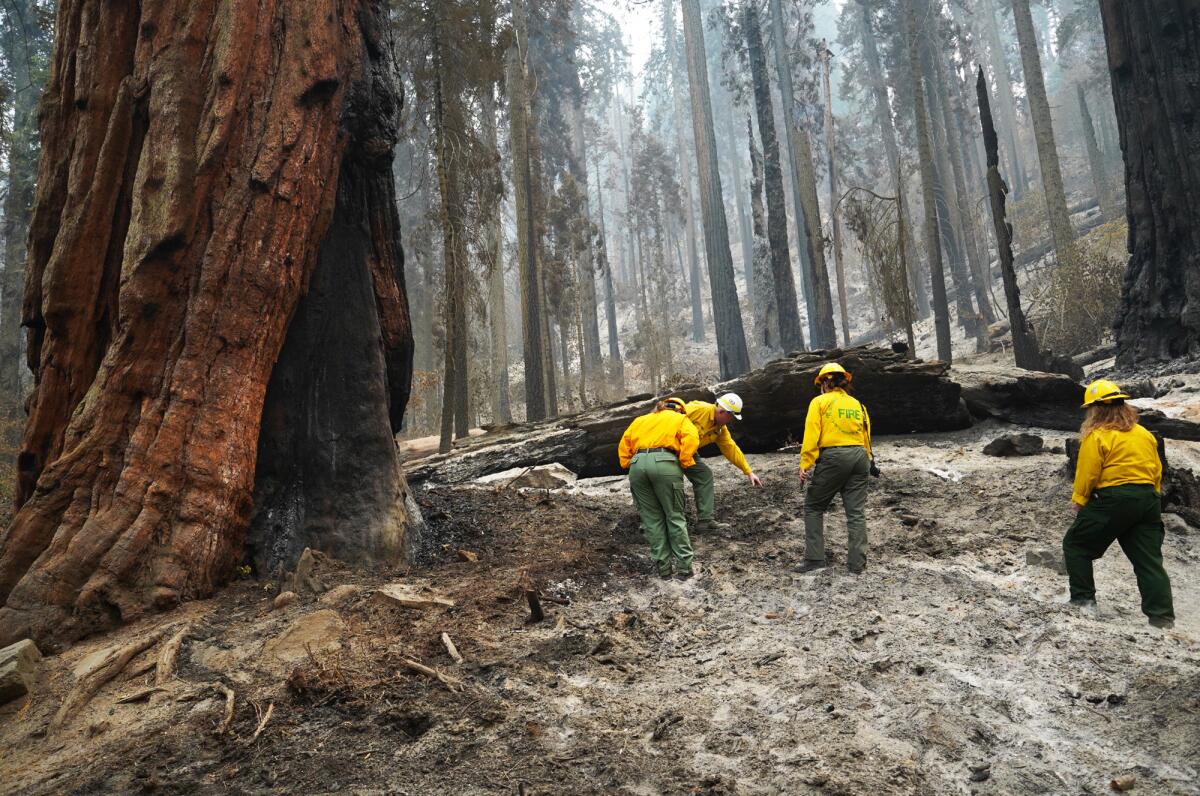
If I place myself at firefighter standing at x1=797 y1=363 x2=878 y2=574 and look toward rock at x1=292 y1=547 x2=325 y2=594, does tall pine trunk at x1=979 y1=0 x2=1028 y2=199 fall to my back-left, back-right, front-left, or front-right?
back-right

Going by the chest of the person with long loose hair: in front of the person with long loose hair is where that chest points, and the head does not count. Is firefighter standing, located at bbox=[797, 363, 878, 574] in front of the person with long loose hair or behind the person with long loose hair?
in front

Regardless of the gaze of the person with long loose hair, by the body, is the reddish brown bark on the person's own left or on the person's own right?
on the person's own left

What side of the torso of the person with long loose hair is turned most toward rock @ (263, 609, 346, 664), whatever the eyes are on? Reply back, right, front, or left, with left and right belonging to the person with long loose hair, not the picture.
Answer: left

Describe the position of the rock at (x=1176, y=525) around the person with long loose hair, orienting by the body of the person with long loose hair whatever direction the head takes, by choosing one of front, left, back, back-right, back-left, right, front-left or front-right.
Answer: front-right

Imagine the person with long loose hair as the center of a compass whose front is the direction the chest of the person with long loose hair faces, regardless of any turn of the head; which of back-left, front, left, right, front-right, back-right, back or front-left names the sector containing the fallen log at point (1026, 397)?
front-right

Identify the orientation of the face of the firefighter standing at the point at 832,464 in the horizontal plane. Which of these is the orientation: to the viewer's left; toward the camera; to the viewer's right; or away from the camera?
away from the camera

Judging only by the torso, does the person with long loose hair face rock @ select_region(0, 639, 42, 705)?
no

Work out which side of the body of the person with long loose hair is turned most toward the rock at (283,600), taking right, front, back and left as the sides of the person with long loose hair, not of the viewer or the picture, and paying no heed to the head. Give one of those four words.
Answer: left

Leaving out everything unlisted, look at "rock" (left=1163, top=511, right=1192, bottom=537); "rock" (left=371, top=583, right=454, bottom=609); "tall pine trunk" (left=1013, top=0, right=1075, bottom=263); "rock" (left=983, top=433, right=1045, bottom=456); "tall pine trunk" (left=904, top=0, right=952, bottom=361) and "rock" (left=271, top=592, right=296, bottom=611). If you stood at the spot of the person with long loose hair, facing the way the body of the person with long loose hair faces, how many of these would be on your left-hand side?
2

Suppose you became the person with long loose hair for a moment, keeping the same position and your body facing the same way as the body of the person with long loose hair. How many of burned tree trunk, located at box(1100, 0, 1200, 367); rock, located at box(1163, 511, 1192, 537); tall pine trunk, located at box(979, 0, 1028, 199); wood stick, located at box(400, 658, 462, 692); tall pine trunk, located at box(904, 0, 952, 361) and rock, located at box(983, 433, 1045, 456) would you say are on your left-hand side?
1

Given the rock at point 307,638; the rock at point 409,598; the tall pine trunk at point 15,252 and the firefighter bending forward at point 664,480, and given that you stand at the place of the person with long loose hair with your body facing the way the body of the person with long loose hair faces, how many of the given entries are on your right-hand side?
0

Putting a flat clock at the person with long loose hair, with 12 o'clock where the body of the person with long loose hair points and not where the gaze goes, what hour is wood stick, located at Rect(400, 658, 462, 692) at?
The wood stick is roughly at 9 o'clock from the person with long loose hair.

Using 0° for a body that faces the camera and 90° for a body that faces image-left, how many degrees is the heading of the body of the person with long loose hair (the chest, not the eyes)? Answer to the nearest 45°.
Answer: approximately 135°

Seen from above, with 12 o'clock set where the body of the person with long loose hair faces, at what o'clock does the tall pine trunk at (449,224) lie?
The tall pine trunk is roughly at 11 o'clock from the person with long loose hair.

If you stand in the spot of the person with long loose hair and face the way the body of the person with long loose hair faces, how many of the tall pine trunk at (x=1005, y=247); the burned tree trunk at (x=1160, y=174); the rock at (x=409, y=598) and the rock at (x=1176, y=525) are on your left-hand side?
1

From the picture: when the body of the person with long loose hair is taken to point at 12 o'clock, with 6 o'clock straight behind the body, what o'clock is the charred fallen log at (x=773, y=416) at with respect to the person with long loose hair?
The charred fallen log is roughly at 12 o'clock from the person with long loose hair.

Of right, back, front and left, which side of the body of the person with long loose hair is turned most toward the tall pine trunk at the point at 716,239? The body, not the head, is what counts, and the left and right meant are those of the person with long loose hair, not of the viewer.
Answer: front

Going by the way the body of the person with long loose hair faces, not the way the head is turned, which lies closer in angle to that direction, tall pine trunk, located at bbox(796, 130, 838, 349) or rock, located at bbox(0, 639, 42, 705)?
the tall pine trunk
